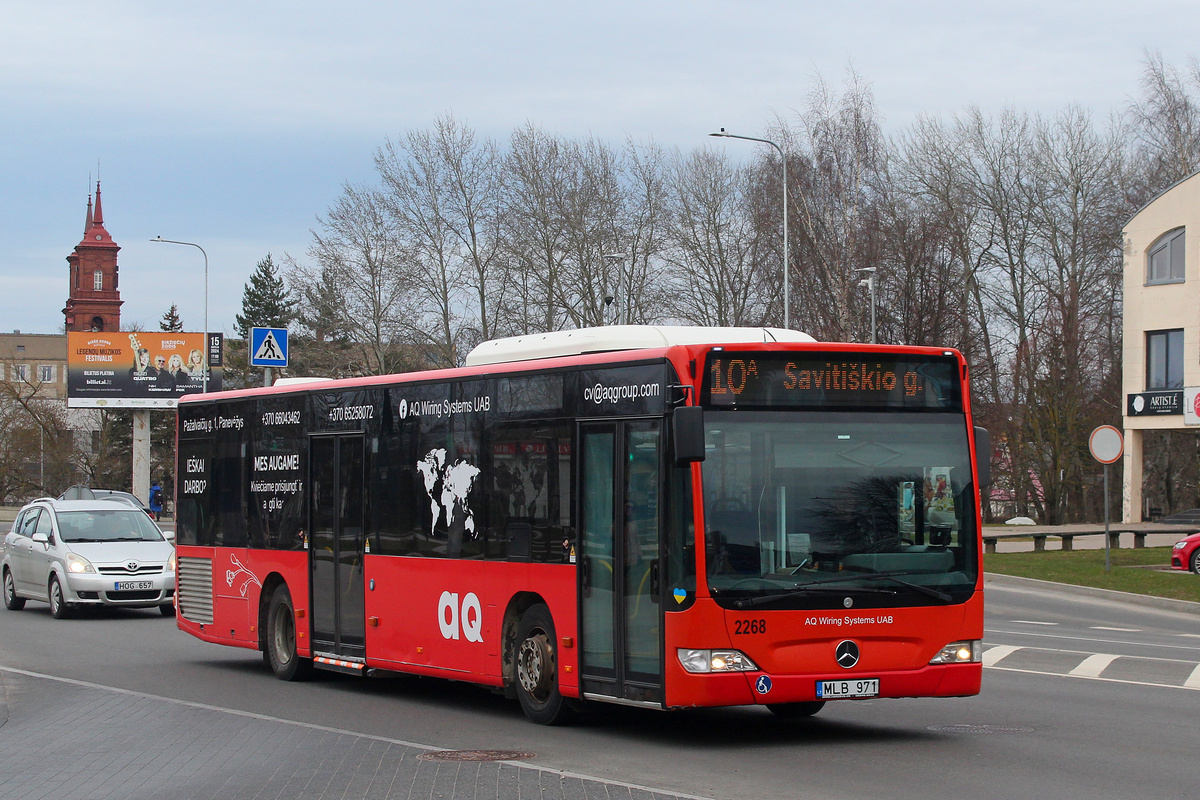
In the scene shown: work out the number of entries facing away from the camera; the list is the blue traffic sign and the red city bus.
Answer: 0

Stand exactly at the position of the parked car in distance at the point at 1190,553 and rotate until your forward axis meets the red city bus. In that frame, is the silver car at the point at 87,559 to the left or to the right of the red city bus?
right

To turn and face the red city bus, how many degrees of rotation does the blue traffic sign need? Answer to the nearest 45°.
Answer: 0° — it already faces it

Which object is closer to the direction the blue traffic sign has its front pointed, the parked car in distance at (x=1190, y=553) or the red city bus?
the red city bus

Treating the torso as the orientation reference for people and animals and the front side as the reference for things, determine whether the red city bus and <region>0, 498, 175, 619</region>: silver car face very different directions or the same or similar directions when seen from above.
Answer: same or similar directions

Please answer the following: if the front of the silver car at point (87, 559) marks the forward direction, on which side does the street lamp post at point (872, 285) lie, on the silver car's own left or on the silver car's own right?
on the silver car's own left

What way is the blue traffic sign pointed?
toward the camera

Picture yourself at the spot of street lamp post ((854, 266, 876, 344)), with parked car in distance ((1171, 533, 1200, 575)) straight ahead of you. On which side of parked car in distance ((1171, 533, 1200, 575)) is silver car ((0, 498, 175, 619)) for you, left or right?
right

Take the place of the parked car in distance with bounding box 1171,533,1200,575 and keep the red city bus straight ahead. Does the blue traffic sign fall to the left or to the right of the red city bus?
right

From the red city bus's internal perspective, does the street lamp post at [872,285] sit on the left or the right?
on its left

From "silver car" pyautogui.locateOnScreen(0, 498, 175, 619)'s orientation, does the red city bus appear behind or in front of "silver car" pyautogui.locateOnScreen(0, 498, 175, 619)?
in front

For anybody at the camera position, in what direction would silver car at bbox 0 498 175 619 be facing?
facing the viewer and to the right of the viewer

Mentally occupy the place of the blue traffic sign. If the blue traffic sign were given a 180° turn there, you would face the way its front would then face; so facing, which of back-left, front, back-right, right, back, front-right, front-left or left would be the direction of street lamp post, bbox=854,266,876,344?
front-right
